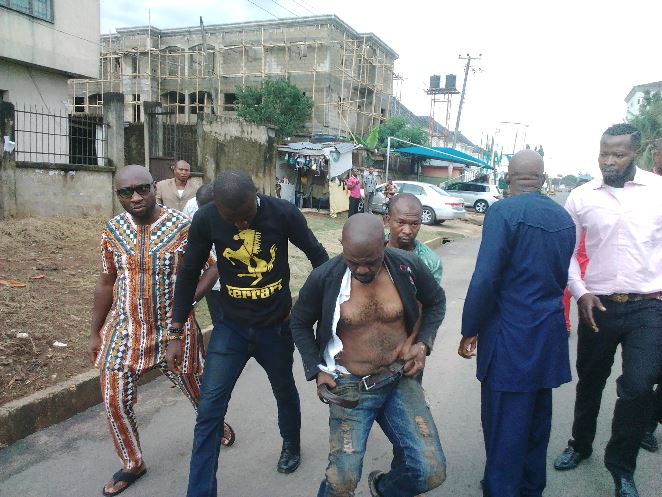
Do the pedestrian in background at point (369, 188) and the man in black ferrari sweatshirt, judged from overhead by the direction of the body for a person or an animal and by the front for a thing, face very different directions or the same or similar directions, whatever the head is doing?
same or similar directions

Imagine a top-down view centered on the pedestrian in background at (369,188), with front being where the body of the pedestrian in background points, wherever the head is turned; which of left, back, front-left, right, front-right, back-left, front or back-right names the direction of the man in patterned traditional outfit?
front

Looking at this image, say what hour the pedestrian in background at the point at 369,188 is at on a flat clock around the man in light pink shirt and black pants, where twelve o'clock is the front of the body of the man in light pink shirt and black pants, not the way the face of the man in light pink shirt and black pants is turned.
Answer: The pedestrian in background is roughly at 5 o'clock from the man in light pink shirt and black pants.

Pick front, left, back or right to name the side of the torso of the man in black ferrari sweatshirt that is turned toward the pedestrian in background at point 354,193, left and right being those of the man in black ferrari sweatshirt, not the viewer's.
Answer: back

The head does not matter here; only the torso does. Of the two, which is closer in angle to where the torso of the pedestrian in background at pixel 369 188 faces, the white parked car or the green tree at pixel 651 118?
the white parked car

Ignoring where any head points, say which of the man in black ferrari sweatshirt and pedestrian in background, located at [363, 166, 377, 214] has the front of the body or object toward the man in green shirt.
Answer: the pedestrian in background

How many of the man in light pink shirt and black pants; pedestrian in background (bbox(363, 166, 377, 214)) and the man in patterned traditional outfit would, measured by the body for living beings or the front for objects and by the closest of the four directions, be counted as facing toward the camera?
3

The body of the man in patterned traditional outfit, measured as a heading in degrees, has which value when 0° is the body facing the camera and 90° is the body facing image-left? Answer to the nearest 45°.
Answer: approximately 0°

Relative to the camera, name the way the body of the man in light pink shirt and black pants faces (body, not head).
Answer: toward the camera

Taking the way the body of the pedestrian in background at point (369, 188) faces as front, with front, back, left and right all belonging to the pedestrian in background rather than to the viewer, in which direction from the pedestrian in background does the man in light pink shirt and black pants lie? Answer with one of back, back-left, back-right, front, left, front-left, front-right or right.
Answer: front

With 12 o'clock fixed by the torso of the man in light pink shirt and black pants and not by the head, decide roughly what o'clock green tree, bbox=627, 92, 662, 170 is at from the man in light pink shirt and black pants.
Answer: The green tree is roughly at 6 o'clock from the man in light pink shirt and black pants.

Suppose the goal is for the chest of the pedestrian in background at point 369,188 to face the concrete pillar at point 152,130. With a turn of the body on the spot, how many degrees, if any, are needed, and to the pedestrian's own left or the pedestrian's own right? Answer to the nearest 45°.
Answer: approximately 45° to the pedestrian's own right

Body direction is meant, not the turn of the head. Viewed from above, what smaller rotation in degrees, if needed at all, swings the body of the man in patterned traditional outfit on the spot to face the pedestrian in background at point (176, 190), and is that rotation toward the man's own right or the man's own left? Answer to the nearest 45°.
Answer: approximately 180°

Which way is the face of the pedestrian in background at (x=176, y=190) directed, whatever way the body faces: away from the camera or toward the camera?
toward the camera
